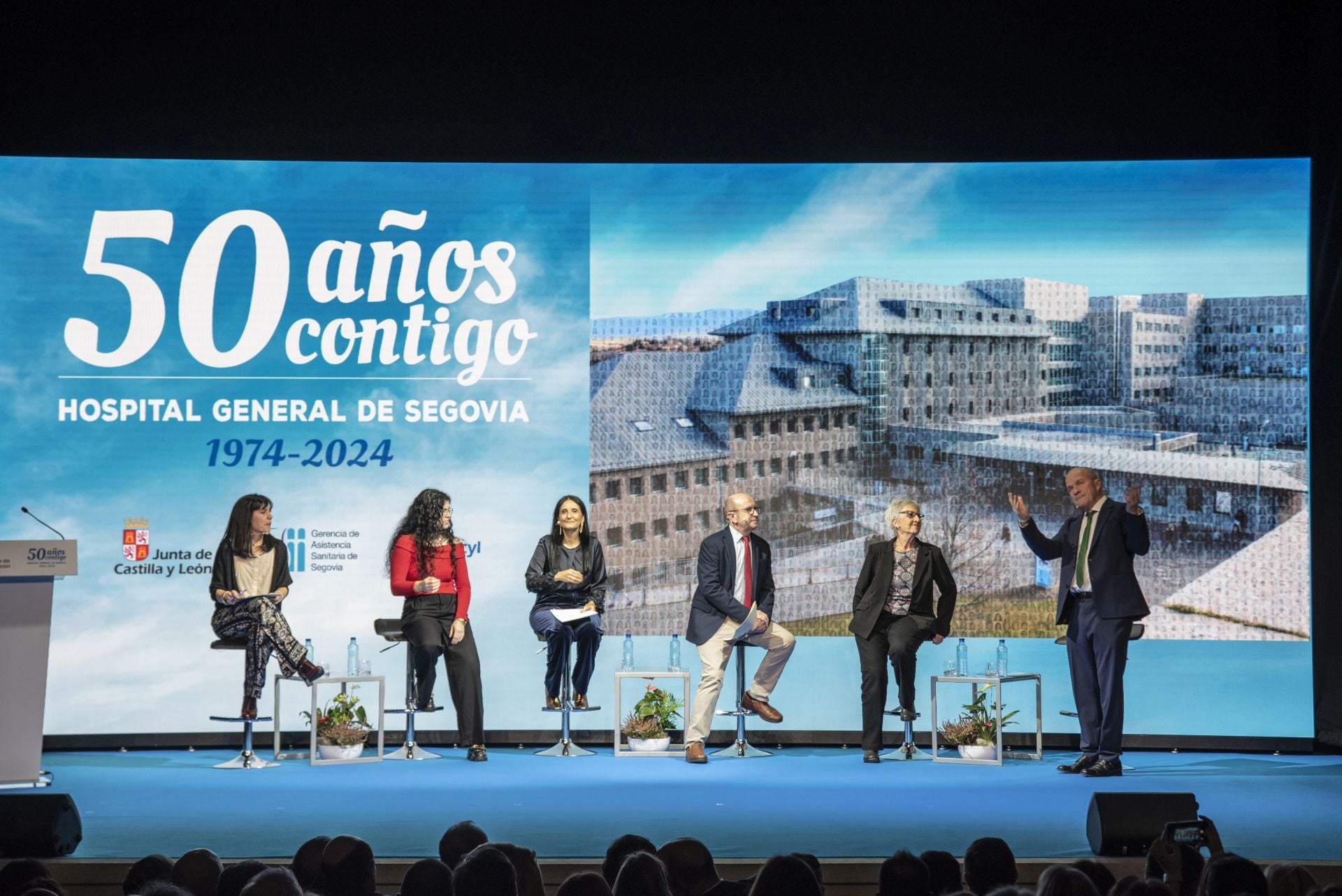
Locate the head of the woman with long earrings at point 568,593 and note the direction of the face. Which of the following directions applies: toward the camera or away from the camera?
toward the camera

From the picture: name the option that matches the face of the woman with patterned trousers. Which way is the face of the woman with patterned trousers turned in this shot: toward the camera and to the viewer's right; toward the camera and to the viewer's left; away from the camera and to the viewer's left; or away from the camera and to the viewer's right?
toward the camera and to the viewer's right

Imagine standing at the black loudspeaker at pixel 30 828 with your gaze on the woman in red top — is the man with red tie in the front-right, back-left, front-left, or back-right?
front-right

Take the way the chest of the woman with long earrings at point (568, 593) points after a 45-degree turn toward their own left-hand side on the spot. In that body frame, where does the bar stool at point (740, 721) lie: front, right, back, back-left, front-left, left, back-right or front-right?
front-left

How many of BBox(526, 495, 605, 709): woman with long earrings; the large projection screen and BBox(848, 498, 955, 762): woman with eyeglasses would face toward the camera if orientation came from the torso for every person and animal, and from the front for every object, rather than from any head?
3

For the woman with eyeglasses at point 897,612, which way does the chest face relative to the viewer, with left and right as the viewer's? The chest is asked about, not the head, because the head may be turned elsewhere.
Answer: facing the viewer

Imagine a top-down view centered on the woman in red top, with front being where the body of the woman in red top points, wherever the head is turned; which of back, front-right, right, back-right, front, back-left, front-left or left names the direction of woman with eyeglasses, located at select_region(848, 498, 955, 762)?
front-left

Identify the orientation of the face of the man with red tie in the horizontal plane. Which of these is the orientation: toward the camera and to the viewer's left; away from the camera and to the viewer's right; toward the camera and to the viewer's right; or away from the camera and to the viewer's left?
toward the camera and to the viewer's right

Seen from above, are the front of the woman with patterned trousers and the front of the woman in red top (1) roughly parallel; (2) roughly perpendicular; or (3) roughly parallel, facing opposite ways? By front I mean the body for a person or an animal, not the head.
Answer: roughly parallel

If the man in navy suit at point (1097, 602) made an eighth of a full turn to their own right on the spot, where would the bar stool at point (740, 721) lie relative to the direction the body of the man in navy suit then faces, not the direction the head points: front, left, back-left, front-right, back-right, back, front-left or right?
front

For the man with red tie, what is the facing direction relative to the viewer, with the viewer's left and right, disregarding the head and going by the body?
facing the viewer and to the right of the viewer
